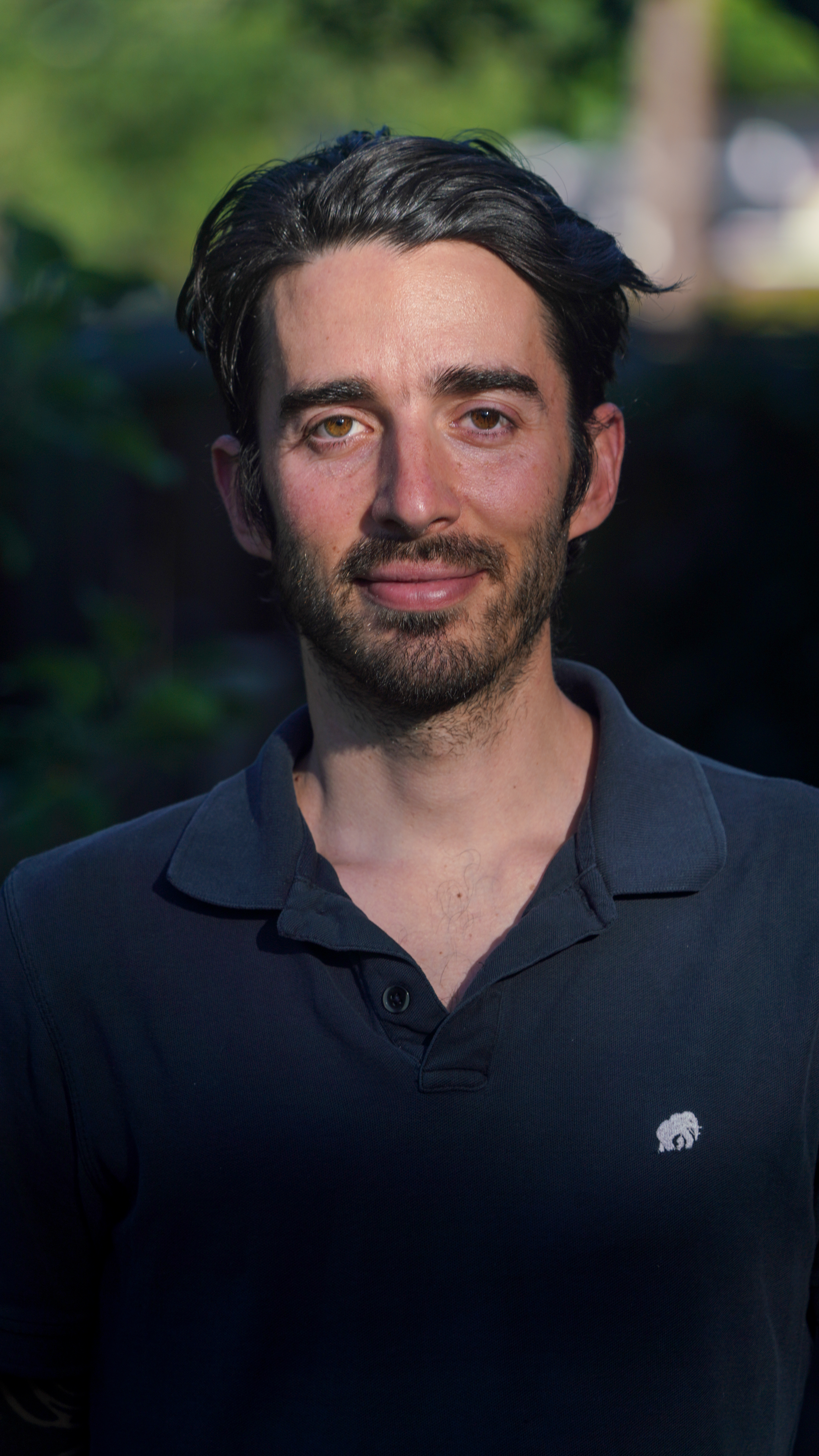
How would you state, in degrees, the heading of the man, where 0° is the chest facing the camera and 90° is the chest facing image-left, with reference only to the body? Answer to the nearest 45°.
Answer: approximately 0°
